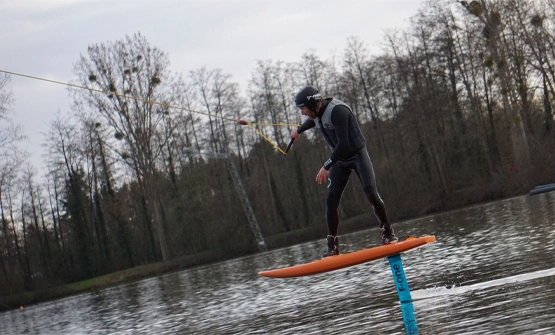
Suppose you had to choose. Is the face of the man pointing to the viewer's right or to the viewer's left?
to the viewer's left

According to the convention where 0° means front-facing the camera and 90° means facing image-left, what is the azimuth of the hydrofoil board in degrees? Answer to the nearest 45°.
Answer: approximately 90°
